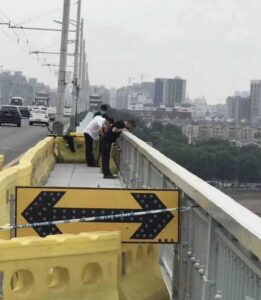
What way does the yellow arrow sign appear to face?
toward the camera

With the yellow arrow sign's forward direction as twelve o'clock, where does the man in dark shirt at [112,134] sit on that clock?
The man in dark shirt is roughly at 6 o'clock from the yellow arrow sign.

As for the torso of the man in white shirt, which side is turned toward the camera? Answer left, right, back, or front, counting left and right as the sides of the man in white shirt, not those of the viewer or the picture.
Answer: right

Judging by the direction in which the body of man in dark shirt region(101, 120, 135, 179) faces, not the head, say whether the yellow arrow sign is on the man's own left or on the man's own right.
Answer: on the man's own right

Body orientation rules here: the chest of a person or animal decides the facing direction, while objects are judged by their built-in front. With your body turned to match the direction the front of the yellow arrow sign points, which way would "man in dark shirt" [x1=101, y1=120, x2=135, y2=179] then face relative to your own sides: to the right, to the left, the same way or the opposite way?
to the left

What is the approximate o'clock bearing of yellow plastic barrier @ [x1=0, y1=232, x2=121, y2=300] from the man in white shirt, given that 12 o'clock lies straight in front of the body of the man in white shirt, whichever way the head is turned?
The yellow plastic barrier is roughly at 3 o'clock from the man in white shirt.

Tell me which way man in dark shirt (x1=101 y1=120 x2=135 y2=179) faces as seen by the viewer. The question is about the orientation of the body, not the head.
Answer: to the viewer's right

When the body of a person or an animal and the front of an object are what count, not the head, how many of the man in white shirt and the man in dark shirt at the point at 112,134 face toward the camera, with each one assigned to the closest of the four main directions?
0

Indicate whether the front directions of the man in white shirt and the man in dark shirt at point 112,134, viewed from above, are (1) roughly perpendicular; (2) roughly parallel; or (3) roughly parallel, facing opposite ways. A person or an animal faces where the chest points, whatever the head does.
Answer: roughly parallel
